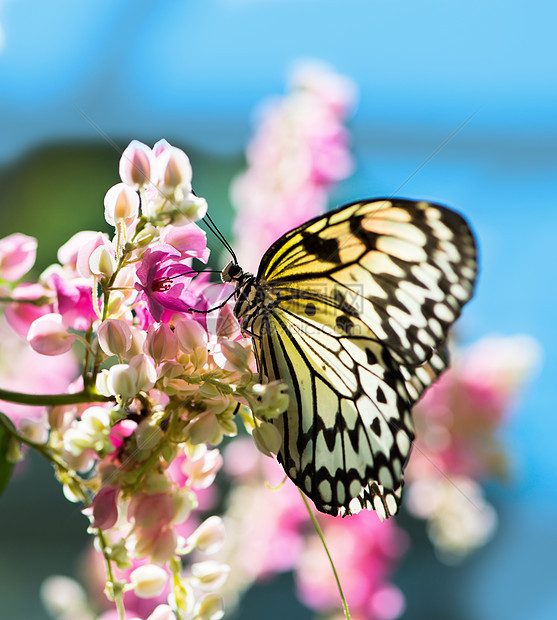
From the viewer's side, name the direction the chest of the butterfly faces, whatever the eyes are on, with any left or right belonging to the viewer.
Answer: facing to the left of the viewer
